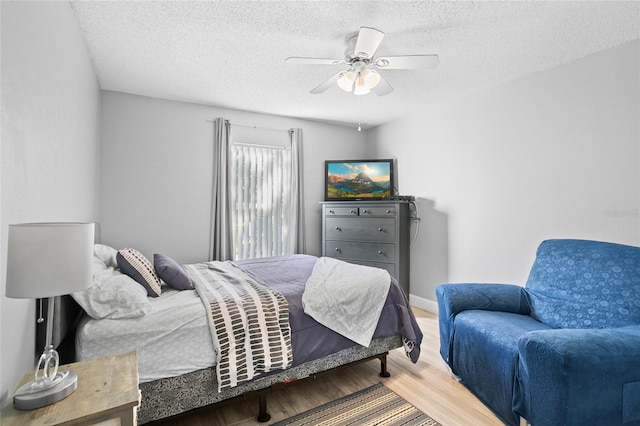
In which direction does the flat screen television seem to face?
toward the camera

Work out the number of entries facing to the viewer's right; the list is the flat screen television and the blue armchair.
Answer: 0

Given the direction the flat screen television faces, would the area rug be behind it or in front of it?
in front

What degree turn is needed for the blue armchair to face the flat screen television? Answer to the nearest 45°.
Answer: approximately 90° to its right

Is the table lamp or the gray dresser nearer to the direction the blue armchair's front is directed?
the table lamp

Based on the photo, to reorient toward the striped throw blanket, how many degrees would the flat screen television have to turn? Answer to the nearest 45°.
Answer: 0° — it already faces it

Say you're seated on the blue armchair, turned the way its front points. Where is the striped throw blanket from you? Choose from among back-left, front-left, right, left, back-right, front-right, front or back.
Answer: front

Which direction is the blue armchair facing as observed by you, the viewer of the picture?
facing the viewer and to the left of the viewer

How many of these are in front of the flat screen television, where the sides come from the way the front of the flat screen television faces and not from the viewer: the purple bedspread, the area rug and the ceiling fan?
3

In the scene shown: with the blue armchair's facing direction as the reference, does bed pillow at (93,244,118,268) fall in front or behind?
in front

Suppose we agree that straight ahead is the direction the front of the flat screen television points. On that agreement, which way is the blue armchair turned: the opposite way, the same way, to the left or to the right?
to the right

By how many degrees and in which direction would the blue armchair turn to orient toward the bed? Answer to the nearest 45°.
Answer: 0° — it already faces it

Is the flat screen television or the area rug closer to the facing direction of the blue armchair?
the area rug
